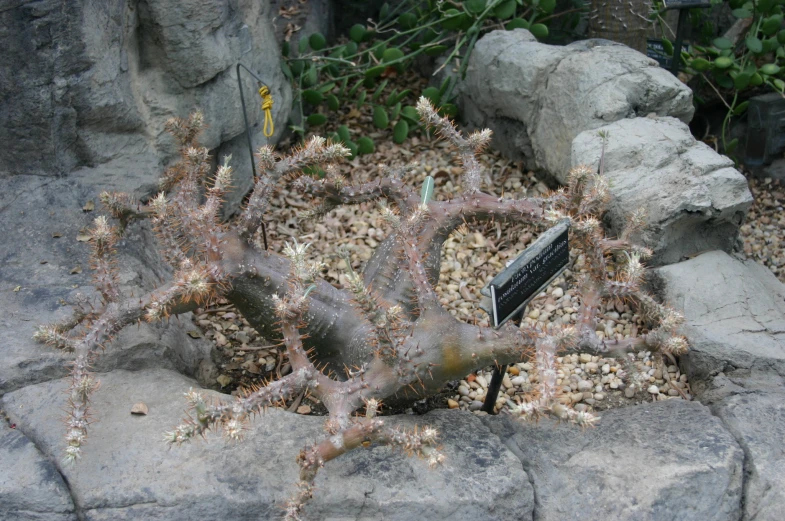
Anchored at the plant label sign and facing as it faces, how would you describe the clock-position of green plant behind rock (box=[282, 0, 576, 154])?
The green plant behind rock is roughly at 7 o'clock from the plant label sign.

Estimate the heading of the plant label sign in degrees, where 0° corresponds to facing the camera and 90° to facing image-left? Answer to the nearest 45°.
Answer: approximately 315°
